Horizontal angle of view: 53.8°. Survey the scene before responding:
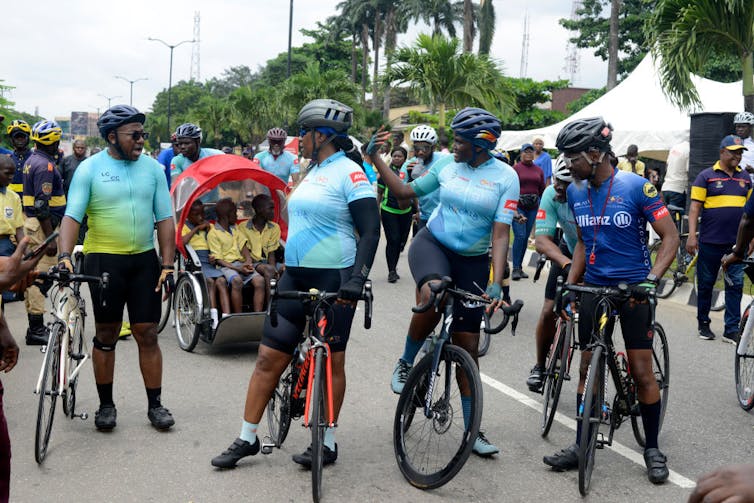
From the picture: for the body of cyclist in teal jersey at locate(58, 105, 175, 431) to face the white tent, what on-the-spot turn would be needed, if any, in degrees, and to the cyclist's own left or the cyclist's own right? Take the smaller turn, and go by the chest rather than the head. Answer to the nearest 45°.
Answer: approximately 135° to the cyclist's own left

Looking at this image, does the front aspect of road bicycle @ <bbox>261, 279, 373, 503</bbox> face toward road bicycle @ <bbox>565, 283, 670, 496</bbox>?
no

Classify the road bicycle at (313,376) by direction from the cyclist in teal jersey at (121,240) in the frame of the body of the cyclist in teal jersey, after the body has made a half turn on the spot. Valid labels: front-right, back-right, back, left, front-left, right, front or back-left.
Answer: back-right

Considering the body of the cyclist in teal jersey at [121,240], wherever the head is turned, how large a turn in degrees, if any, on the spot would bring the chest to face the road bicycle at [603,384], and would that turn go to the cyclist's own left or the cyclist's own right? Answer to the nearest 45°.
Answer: approximately 45° to the cyclist's own left

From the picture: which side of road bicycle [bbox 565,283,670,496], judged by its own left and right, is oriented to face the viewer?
front

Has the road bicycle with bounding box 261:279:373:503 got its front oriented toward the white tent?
no

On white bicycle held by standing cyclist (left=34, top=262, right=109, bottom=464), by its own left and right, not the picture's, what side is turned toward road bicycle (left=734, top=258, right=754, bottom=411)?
left

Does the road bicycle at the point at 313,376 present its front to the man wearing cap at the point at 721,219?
no

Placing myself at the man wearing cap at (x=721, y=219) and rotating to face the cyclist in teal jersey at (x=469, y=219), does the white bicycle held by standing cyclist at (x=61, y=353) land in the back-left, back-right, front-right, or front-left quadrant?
front-right

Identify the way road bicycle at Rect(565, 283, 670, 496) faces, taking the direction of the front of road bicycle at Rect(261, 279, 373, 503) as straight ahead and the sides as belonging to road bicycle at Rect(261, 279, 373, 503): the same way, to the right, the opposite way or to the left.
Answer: the same way

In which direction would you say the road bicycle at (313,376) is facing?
toward the camera

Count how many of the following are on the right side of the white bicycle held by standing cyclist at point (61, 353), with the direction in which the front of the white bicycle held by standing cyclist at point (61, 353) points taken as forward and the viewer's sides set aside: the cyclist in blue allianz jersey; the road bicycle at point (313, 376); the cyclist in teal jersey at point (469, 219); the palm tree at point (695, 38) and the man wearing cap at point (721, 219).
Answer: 0

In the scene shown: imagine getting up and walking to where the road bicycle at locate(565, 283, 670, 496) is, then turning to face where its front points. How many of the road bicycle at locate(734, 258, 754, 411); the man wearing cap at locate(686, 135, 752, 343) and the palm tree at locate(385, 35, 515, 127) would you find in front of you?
0

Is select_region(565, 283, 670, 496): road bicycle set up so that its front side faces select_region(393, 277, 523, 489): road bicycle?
no

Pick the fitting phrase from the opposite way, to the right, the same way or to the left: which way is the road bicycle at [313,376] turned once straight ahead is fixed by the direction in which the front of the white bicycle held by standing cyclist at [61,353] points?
the same way

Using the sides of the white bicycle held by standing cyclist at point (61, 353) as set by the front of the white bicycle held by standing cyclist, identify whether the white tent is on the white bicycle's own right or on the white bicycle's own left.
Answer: on the white bicycle's own left

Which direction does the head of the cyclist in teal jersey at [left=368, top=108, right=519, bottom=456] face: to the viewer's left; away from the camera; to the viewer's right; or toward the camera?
to the viewer's left

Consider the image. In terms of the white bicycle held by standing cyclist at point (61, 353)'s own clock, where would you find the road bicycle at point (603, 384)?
The road bicycle is roughly at 10 o'clock from the white bicycle held by standing cyclist.

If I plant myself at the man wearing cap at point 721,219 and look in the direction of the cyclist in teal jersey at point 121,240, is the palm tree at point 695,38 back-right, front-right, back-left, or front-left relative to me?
back-right

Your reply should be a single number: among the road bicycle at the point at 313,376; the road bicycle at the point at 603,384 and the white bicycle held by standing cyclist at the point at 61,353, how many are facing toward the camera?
3
